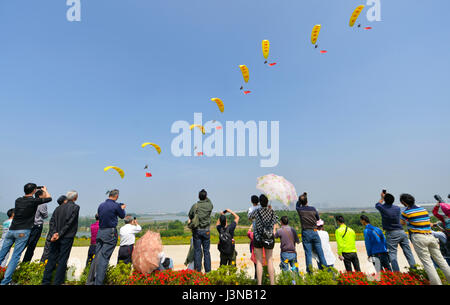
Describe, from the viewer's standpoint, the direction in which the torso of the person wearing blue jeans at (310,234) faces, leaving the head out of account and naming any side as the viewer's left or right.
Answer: facing away from the viewer

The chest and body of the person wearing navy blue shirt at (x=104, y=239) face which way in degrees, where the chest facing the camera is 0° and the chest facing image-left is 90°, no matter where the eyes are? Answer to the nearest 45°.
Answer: approximately 225°

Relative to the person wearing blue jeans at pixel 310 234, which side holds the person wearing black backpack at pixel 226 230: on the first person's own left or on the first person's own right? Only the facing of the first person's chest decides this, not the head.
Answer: on the first person's own left

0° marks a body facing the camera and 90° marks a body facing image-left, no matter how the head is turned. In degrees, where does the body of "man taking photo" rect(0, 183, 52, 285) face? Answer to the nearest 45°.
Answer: approximately 225°

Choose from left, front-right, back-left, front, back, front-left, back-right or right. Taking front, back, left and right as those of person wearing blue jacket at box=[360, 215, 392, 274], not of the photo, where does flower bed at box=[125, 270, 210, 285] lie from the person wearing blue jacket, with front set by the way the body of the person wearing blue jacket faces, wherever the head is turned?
left

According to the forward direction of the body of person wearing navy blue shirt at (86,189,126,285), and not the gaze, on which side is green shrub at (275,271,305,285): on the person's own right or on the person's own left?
on the person's own right

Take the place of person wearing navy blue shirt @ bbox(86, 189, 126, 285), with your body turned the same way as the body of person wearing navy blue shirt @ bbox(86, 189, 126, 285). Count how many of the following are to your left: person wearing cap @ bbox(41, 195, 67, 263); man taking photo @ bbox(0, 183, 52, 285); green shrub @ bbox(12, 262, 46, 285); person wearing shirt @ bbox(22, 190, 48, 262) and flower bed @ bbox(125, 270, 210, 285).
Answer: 4

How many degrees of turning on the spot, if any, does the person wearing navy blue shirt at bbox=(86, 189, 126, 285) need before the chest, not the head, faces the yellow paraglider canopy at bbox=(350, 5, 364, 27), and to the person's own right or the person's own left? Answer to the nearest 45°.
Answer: approximately 45° to the person's own right

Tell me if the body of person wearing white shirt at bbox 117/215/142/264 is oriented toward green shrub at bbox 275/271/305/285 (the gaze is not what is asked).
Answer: no

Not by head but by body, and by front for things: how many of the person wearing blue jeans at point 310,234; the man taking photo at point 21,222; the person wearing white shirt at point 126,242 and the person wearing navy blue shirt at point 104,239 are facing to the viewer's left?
0

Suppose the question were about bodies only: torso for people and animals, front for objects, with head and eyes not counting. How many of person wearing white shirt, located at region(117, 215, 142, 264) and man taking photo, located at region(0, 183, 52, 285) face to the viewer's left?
0

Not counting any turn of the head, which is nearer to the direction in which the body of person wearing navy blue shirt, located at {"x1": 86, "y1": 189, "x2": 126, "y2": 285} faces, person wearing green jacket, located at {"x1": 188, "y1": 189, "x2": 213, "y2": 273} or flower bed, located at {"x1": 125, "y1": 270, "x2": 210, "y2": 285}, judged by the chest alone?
the person wearing green jacket

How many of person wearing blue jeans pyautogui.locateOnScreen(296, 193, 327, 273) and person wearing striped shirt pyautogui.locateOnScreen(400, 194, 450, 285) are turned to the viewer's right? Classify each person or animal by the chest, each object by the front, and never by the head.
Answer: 0

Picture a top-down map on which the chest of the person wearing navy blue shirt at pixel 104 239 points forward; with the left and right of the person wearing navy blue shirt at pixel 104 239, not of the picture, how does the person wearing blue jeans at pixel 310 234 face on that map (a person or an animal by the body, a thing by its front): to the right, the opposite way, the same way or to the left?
the same way

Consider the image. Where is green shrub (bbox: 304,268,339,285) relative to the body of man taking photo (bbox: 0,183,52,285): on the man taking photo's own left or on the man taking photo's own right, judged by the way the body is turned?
on the man taking photo's own right

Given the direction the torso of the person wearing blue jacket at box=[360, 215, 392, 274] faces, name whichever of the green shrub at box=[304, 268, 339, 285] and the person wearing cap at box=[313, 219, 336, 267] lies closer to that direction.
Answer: the person wearing cap

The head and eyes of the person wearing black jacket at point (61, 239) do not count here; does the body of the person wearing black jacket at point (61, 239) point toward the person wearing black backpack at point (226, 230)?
no
